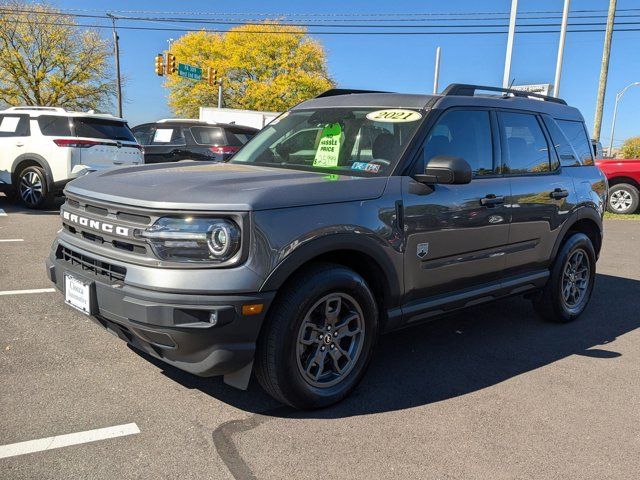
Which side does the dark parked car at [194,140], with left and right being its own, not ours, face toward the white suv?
left

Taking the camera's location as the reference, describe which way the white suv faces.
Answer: facing away from the viewer and to the left of the viewer
